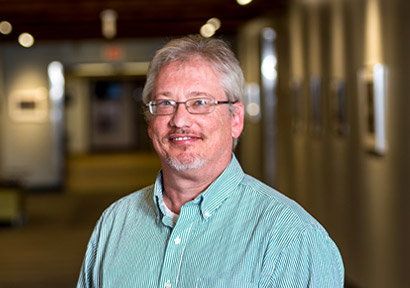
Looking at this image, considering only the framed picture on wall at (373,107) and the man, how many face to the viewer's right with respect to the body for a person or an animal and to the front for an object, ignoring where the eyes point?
0

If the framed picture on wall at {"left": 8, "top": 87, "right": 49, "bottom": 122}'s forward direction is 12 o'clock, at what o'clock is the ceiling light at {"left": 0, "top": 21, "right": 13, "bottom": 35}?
The ceiling light is roughly at 12 o'clock from the framed picture on wall.

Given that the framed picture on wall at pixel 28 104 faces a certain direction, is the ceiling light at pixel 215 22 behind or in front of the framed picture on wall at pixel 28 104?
in front

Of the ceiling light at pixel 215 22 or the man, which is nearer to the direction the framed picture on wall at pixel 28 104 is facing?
the man

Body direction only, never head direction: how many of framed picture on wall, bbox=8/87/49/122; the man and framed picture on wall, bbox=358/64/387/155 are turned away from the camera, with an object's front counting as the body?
0

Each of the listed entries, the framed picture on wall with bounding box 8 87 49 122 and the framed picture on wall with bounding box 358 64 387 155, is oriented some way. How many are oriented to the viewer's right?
0

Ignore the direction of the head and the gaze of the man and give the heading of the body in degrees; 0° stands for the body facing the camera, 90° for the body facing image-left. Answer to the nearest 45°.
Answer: approximately 45°

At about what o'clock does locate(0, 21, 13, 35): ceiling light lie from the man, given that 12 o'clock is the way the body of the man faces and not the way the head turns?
The ceiling light is roughly at 4 o'clock from the man.

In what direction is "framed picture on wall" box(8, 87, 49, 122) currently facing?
toward the camera

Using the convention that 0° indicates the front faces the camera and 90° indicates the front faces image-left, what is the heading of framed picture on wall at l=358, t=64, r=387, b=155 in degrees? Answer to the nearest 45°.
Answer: approximately 45°

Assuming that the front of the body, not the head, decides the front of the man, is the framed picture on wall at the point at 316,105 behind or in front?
behind
